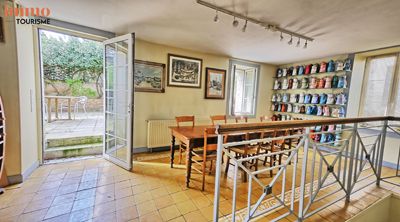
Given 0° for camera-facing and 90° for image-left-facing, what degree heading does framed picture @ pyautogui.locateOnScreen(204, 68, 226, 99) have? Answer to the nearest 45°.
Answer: approximately 315°

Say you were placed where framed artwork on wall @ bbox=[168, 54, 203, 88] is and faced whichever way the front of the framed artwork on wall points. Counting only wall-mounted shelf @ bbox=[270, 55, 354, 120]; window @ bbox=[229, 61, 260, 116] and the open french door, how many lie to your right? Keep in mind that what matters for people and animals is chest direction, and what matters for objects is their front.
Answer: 1

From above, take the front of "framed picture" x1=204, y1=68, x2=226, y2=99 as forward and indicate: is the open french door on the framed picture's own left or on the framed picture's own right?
on the framed picture's own right

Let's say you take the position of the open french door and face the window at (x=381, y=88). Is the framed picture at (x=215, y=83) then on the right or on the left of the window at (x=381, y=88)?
left

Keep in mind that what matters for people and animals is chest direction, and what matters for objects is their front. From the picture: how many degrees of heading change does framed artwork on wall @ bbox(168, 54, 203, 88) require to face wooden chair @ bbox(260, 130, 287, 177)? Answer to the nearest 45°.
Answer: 0° — it already faces it

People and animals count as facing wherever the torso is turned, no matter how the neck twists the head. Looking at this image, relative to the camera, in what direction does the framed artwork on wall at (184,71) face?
facing the viewer and to the right of the viewer

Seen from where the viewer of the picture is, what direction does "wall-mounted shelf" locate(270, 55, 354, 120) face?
facing the viewer and to the left of the viewer

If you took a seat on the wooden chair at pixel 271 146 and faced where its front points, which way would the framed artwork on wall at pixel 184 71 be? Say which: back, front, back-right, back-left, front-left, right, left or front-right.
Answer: front-left

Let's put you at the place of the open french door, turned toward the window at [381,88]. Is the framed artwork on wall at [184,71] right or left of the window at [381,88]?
left

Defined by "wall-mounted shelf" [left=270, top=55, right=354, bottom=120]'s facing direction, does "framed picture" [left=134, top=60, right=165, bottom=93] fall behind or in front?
in front

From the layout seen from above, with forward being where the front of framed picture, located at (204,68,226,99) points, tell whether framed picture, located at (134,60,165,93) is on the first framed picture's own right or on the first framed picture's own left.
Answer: on the first framed picture's own right

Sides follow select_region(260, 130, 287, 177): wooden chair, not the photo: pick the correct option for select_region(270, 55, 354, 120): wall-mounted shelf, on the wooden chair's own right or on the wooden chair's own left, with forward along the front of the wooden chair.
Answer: on the wooden chair's own right

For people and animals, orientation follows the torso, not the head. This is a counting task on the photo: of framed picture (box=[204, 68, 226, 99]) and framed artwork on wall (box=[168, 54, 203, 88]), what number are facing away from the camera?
0

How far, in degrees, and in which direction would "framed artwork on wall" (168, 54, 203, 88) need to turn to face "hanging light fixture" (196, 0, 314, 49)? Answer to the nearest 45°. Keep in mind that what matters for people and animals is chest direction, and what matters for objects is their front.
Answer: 0° — it already faces it

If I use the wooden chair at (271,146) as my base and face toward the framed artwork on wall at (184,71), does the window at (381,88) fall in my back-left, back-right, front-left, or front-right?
back-right
